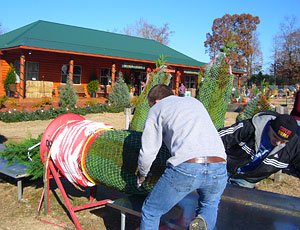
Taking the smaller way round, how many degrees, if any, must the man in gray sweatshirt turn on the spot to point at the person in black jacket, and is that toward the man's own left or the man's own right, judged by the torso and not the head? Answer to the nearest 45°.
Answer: approximately 90° to the man's own right

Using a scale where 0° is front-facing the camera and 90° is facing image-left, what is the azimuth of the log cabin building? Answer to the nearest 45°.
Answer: approximately 315°

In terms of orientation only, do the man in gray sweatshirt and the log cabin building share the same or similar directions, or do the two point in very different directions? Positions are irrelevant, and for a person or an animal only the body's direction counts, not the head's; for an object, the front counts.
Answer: very different directions

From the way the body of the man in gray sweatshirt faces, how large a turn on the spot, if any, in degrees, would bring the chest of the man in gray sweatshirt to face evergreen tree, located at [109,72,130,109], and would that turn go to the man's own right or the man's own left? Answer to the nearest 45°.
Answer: approximately 45° to the man's own right

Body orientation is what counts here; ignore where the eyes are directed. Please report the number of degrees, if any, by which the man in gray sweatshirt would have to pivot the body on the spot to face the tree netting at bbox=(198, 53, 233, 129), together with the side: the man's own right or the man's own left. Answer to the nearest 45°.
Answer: approximately 45° to the man's own right

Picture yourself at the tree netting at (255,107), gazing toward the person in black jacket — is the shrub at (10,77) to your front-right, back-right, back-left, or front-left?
back-right

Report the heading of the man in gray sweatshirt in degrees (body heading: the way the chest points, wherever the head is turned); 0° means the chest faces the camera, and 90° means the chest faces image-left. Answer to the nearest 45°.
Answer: approximately 135°
